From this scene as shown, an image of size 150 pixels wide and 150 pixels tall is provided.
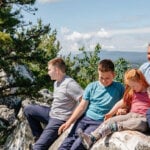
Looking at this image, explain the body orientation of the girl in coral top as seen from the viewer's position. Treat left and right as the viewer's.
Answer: facing the viewer and to the left of the viewer

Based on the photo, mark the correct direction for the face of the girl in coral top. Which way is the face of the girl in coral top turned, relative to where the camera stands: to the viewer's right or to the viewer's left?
to the viewer's left
